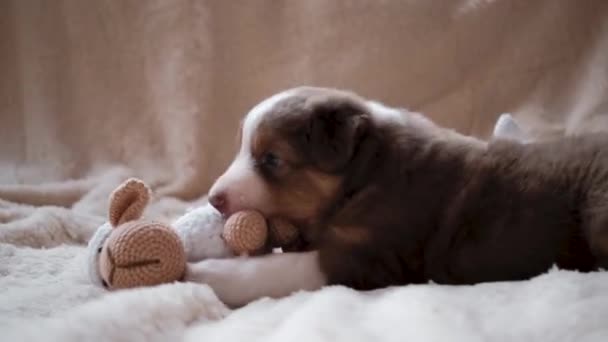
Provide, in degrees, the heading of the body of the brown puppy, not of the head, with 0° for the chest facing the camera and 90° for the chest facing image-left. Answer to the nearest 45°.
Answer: approximately 90°
